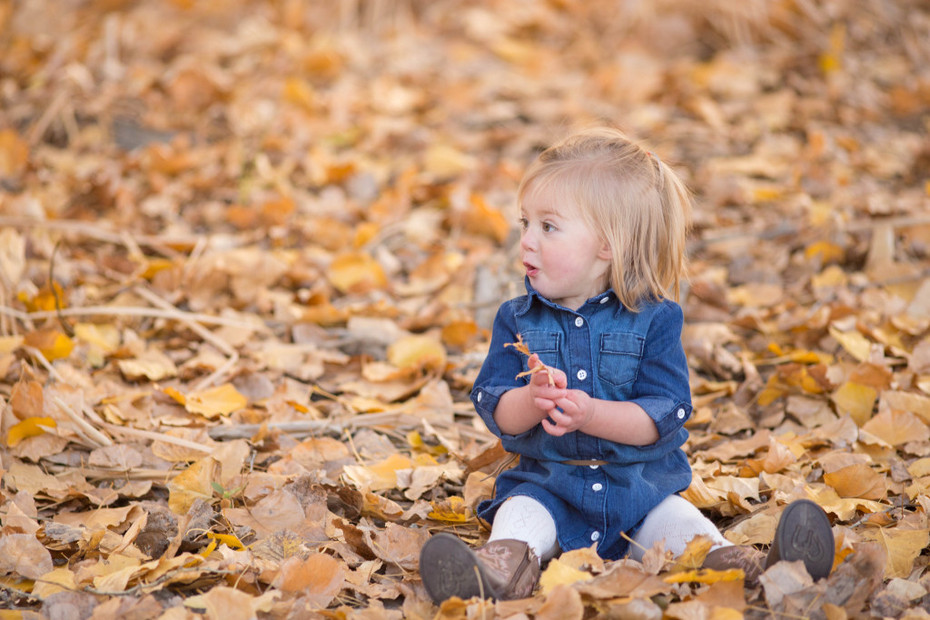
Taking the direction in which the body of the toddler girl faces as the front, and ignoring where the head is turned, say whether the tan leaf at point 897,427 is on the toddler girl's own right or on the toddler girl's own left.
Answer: on the toddler girl's own left

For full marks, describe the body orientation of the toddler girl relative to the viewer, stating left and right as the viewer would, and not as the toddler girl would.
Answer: facing the viewer

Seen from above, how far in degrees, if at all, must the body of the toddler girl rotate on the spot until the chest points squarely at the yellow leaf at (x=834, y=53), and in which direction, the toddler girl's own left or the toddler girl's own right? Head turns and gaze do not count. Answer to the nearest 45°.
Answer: approximately 180°

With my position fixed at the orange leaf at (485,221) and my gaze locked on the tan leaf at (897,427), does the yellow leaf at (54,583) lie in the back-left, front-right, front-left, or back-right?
front-right

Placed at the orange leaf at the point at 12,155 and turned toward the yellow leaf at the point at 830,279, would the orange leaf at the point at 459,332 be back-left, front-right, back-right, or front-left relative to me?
front-right
